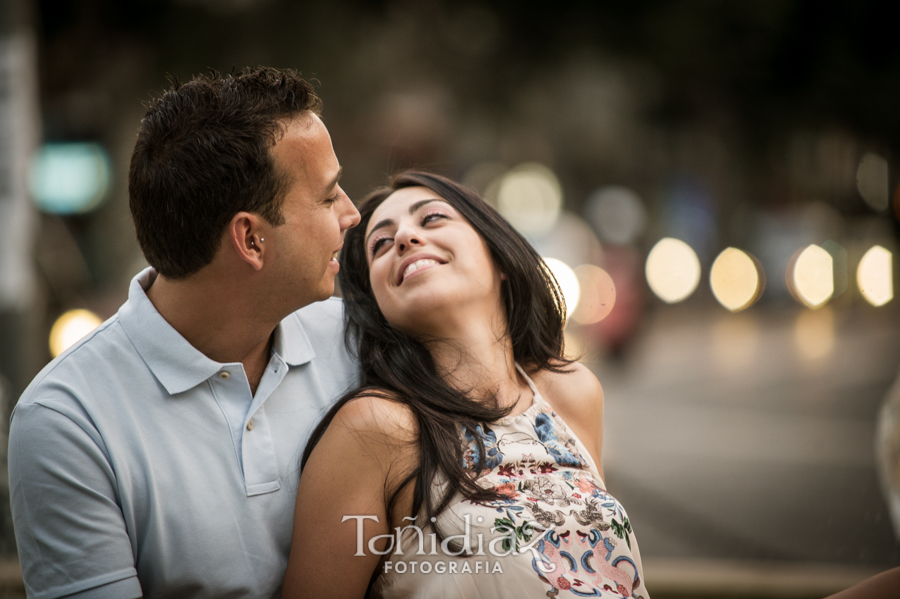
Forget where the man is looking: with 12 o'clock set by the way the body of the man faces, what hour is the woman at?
The woman is roughly at 11 o'clock from the man.

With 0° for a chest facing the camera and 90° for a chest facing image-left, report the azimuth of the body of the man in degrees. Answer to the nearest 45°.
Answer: approximately 315°

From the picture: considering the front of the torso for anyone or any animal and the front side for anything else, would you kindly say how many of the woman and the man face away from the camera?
0

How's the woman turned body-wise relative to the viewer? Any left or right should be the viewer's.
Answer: facing the viewer and to the right of the viewer

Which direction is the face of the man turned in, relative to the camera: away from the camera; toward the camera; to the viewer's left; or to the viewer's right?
to the viewer's right

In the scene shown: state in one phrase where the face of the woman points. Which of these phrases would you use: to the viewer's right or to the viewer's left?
to the viewer's left
